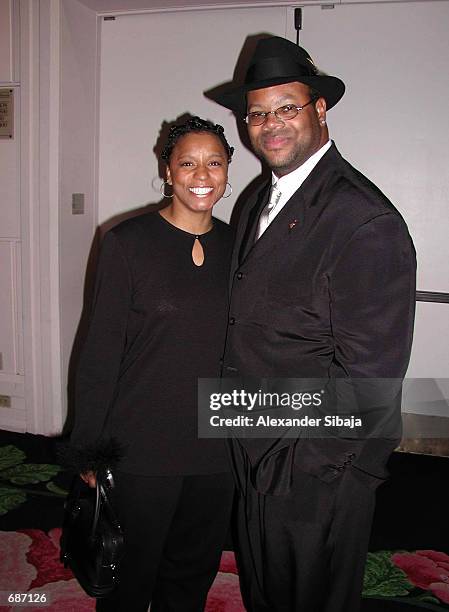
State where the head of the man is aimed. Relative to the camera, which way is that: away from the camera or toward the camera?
toward the camera

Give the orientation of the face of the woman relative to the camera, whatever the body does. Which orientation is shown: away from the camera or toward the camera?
toward the camera

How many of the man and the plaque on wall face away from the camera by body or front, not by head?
0

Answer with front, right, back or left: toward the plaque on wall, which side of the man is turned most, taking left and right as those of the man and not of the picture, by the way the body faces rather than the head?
right

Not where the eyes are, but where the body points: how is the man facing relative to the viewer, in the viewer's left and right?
facing the viewer and to the left of the viewer

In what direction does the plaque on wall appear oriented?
toward the camera

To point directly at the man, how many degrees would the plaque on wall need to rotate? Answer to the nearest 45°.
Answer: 0° — it already faces them

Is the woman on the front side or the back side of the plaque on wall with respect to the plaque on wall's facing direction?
on the front side
